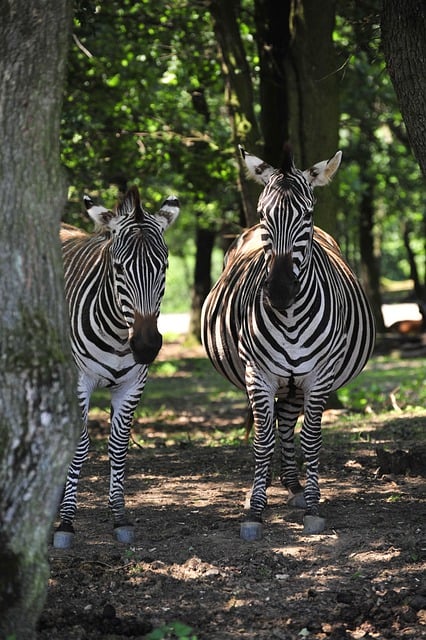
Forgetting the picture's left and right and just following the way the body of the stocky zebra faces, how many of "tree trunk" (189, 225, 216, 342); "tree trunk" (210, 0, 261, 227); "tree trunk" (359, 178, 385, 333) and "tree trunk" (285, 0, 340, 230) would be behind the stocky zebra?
4

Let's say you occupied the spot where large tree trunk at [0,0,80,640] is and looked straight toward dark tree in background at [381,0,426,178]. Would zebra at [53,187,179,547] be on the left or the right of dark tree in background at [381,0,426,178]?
left

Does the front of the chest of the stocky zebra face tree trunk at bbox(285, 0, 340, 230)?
no

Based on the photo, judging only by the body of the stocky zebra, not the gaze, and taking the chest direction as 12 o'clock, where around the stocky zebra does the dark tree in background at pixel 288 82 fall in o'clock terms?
The dark tree in background is roughly at 6 o'clock from the stocky zebra.

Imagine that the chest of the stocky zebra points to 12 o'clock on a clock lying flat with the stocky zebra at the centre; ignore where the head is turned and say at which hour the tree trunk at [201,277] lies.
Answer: The tree trunk is roughly at 6 o'clock from the stocky zebra.

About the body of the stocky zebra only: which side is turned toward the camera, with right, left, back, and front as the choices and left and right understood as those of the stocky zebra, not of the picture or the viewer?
front

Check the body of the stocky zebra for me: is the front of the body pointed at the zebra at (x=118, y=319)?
no

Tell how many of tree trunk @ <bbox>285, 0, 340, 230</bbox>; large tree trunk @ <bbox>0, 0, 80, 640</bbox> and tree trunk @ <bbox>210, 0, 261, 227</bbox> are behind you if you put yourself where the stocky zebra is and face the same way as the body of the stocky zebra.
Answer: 2

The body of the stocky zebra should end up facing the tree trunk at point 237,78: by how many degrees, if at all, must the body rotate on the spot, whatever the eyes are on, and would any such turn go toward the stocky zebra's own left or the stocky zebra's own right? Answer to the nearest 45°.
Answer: approximately 180°

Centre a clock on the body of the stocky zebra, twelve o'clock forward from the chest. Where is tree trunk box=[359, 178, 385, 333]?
The tree trunk is roughly at 6 o'clock from the stocky zebra.
